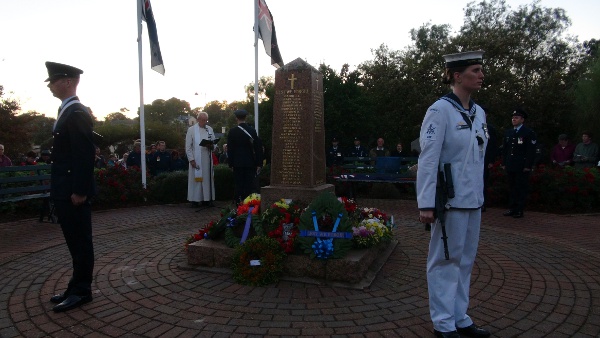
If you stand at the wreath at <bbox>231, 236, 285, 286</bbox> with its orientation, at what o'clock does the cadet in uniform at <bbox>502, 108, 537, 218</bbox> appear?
The cadet in uniform is roughly at 8 o'clock from the wreath.

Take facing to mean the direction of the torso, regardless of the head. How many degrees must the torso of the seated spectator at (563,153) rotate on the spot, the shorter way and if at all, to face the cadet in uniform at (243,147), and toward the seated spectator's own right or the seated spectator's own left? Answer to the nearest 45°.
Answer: approximately 45° to the seated spectator's own right

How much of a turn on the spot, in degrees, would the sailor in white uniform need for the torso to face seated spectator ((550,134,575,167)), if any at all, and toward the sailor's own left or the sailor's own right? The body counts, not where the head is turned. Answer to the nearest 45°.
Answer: approximately 135° to the sailor's own left

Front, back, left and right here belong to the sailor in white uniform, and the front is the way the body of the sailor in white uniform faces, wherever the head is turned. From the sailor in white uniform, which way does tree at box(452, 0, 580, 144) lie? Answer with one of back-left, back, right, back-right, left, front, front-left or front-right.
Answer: back-left

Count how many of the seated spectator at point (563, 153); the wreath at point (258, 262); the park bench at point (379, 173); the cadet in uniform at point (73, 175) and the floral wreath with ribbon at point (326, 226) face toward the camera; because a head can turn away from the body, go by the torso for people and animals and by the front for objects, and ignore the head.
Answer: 4

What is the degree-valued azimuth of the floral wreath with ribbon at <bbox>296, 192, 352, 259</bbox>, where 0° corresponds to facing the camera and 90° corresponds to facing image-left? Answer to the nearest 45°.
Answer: approximately 0°

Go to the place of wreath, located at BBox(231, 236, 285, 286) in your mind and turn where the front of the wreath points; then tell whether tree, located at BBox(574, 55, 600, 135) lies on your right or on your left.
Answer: on your left

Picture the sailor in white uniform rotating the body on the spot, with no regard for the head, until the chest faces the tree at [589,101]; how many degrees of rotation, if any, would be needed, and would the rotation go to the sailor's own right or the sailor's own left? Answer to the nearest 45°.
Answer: approximately 135° to the sailor's own left

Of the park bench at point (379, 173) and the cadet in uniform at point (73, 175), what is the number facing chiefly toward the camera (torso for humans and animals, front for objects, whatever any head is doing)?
1

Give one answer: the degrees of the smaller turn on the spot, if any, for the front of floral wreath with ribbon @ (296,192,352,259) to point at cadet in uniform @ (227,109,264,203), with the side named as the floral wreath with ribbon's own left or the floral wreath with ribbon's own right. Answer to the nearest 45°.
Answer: approximately 135° to the floral wreath with ribbon's own right

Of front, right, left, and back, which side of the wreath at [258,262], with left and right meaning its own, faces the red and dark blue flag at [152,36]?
back
